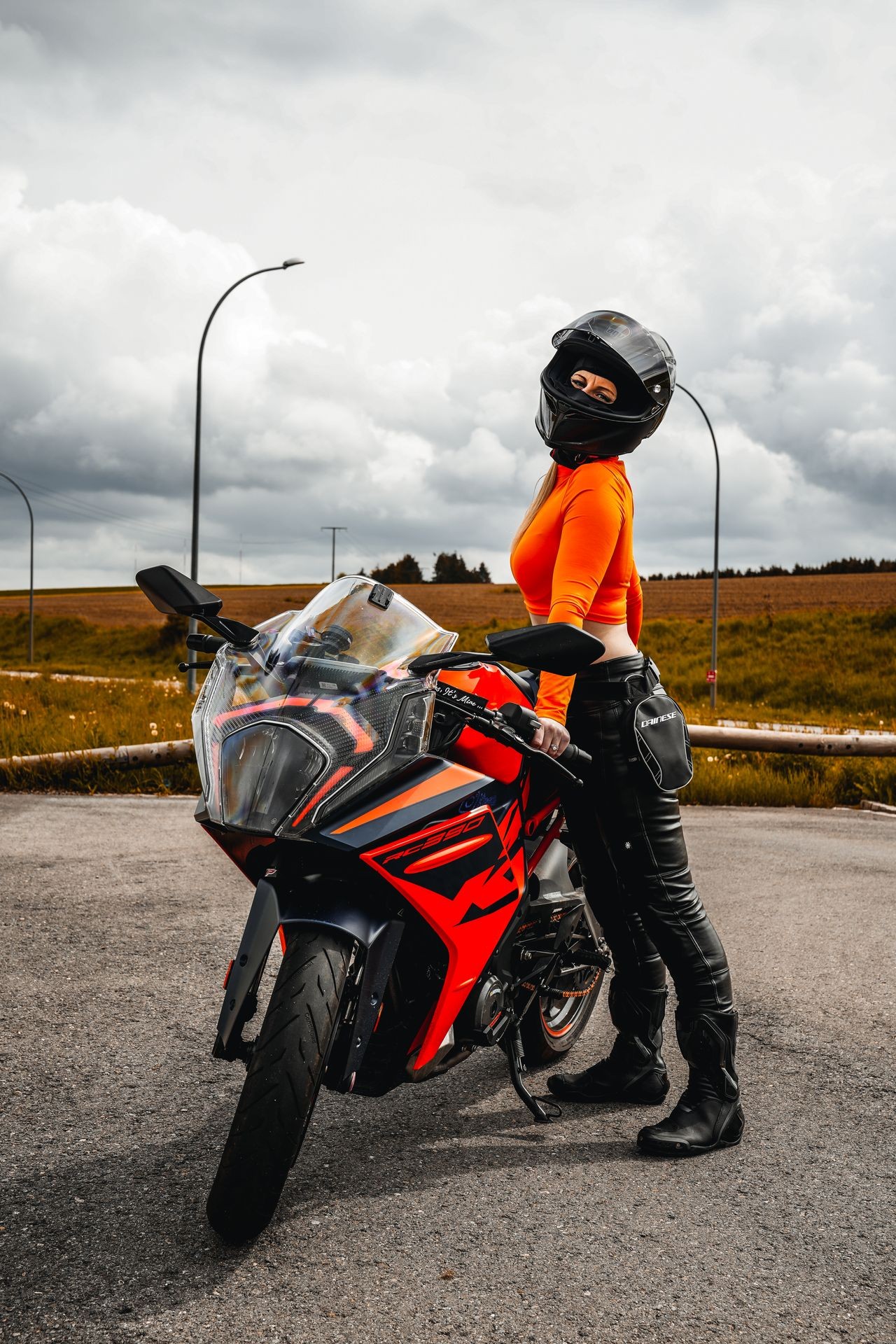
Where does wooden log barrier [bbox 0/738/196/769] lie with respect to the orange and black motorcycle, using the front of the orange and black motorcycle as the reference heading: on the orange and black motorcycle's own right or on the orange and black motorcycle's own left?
on the orange and black motorcycle's own right

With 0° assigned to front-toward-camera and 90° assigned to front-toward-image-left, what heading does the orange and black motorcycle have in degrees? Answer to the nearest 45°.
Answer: approximately 45°

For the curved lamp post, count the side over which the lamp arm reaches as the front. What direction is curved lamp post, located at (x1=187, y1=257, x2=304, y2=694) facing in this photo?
to the viewer's right

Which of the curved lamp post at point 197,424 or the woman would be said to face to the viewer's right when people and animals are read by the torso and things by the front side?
the curved lamp post

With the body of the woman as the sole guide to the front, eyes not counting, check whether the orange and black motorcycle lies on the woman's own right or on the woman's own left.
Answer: on the woman's own left

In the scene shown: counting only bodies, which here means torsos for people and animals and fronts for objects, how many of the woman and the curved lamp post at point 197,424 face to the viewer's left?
1

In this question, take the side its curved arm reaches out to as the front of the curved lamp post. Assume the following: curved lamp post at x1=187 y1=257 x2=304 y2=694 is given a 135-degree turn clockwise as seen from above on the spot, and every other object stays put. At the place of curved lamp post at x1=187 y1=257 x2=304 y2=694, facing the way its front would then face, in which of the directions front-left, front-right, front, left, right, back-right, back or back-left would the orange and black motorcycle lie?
front-left

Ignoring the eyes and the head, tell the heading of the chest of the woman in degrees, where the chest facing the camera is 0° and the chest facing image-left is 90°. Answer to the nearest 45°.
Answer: approximately 90°

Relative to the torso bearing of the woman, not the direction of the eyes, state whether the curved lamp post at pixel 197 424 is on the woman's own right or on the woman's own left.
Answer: on the woman's own right

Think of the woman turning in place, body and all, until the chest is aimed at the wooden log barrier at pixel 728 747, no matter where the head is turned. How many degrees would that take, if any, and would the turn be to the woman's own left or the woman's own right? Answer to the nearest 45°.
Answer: approximately 90° to the woman's own right
